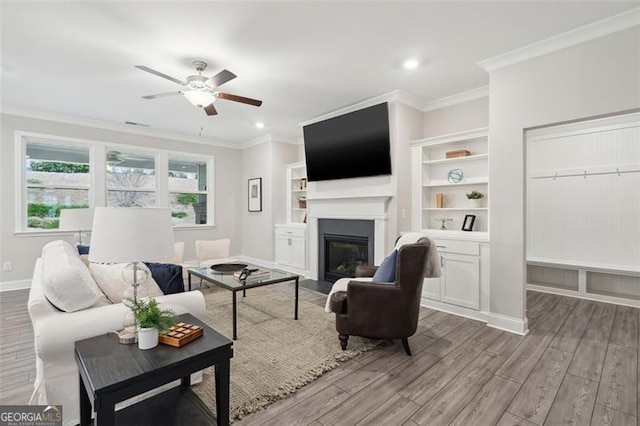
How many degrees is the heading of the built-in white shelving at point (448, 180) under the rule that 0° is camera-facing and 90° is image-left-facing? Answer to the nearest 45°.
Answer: approximately 45°

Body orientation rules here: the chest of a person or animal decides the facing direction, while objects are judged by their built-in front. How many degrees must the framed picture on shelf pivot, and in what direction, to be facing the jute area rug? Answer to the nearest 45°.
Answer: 0° — it already faces it

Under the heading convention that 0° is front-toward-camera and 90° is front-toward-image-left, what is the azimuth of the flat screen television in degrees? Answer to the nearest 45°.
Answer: approximately 45°

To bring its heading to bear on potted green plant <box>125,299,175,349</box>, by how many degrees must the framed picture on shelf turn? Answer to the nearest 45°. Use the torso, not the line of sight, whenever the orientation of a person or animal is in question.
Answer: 0° — it already faces it

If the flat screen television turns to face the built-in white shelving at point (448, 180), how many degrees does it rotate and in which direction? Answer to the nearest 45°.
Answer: approximately 135° to its left

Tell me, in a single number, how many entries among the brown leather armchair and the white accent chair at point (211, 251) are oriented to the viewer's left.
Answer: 1

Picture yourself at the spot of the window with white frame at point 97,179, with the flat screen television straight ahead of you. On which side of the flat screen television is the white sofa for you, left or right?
right

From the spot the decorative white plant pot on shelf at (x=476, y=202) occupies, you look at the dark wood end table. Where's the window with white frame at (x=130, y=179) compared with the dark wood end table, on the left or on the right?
right

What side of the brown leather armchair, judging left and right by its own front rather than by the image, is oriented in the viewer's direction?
left
